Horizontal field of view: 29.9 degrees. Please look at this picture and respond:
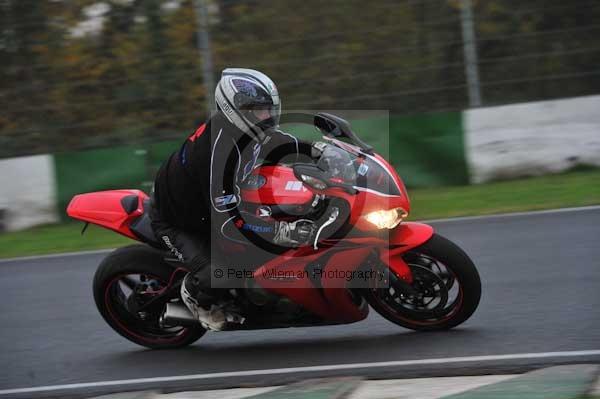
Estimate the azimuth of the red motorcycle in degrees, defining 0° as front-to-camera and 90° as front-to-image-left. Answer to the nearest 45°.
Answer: approximately 270°

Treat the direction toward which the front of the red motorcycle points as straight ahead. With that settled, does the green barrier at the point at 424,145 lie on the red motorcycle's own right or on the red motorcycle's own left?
on the red motorcycle's own left

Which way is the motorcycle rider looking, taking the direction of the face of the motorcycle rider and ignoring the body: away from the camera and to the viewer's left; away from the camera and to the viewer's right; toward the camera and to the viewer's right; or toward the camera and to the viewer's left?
toward the camera and to the viewer's right
